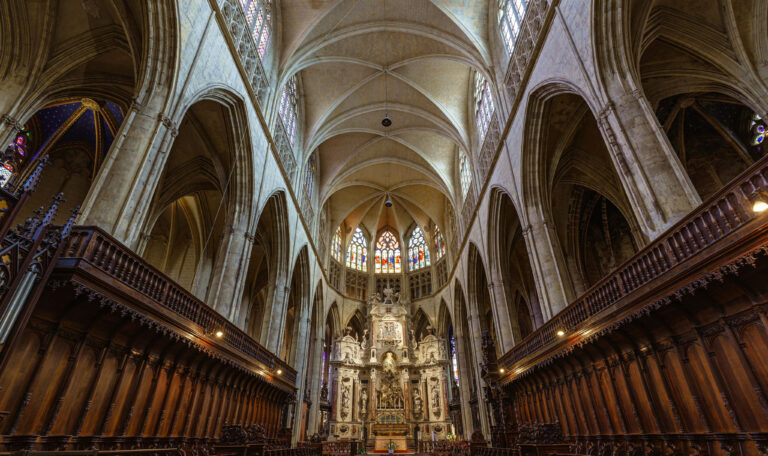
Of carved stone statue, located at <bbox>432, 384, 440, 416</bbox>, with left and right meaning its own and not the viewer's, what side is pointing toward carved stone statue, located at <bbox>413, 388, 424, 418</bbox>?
right

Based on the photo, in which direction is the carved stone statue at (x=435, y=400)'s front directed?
toward the camera

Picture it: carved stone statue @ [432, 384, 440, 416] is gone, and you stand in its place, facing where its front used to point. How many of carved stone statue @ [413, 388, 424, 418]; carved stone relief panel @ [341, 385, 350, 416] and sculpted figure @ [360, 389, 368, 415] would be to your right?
3

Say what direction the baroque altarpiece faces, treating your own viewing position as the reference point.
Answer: facing the viewer

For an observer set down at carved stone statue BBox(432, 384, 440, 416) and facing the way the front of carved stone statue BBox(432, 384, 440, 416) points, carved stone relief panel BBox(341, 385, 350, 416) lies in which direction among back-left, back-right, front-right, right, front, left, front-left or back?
right

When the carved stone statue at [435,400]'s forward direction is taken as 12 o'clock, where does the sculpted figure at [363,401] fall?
The sculpted figure is roughly at 3 o'clock from the carved stone statue.
